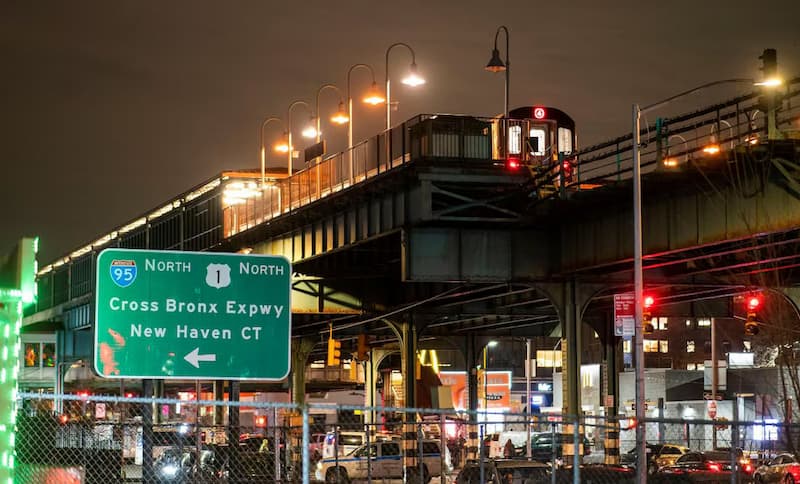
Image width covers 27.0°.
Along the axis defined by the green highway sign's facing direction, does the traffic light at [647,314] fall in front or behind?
behind

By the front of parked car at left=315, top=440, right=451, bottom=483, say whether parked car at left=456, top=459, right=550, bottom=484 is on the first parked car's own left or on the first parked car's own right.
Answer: on the first parked car's own left

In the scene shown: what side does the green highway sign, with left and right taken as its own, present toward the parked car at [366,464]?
back

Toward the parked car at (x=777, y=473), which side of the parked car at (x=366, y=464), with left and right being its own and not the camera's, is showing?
back

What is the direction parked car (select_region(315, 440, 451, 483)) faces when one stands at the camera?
facing to the left of the viewer
